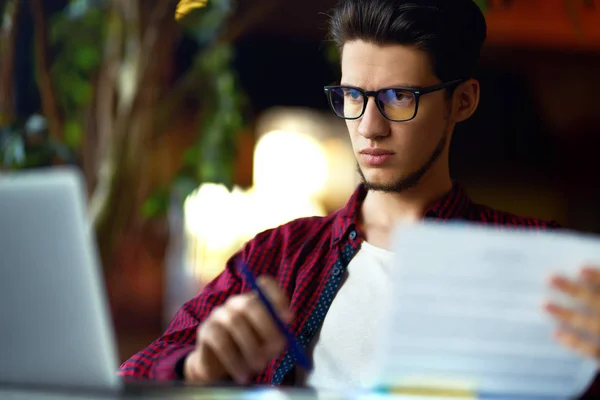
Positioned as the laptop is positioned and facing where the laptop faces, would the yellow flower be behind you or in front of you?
in front

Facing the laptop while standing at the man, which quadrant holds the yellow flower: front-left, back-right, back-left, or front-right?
back-right

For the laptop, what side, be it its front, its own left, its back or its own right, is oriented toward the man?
front

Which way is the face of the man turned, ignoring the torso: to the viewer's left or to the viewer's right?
to the viewer's left

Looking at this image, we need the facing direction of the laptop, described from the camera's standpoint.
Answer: facing away from the viewer and to the right of the viewer
